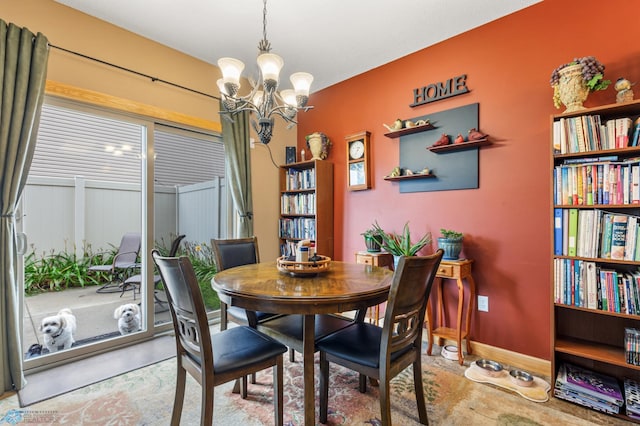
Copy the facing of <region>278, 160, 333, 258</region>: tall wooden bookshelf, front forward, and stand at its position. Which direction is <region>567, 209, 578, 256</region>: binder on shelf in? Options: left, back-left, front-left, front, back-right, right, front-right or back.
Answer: left

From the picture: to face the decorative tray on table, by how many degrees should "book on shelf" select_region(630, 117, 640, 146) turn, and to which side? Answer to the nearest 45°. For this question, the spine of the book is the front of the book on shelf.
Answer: approximately 45° to its right

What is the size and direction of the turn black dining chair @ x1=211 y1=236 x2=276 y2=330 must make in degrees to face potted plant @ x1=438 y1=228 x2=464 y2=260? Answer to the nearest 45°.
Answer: approximately 45° to its left

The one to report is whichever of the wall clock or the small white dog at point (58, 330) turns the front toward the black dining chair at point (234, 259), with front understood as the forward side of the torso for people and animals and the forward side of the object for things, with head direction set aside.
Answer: the wall clock

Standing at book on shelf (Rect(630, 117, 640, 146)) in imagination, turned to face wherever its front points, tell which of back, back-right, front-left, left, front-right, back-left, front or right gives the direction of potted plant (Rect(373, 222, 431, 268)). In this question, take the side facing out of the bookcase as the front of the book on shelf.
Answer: right

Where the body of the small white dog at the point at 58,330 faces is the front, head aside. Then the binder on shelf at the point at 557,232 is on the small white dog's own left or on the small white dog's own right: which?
on the small white dog's own left

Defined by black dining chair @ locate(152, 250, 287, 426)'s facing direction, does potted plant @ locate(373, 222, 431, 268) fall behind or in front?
in front

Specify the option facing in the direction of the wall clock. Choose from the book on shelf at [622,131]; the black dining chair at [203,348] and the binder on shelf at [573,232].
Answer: the black dining chair

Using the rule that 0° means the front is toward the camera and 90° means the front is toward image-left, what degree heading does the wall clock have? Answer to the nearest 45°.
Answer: approximately 45°
